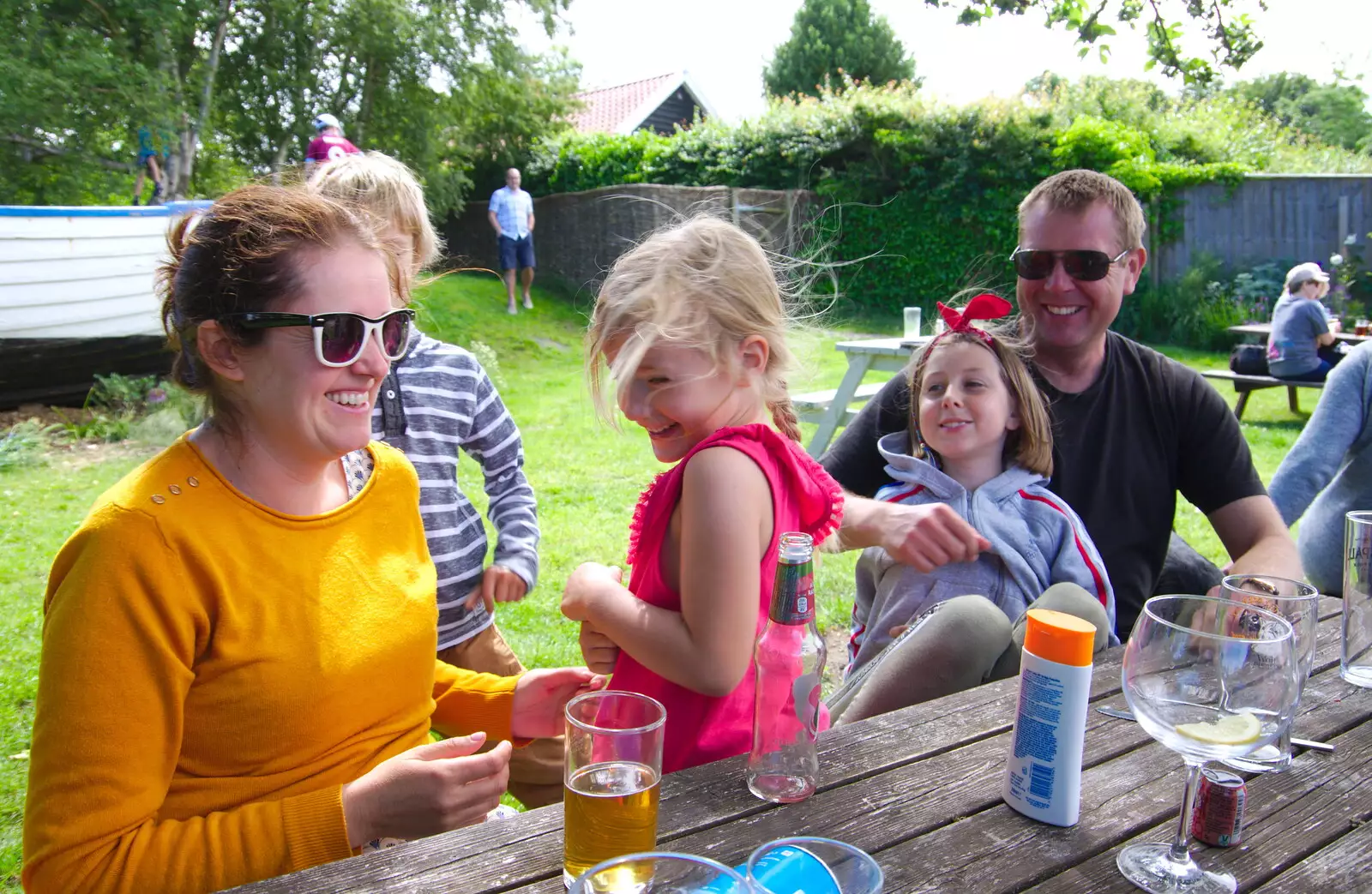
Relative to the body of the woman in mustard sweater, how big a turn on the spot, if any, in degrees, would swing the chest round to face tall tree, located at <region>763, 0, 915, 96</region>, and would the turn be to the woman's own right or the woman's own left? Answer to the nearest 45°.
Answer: approximately 90° to the woman's own left

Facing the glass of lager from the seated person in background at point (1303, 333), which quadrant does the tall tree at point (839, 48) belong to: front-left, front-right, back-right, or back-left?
back-right

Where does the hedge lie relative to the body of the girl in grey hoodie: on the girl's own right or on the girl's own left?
on the girl's own right

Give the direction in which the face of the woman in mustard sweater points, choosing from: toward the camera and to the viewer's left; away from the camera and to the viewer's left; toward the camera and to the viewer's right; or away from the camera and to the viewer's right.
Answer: toward the camera and to the viewer's right

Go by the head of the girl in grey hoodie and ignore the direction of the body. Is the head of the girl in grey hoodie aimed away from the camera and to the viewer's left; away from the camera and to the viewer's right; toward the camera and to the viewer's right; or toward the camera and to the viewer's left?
toward the camera and to the viewer's left
